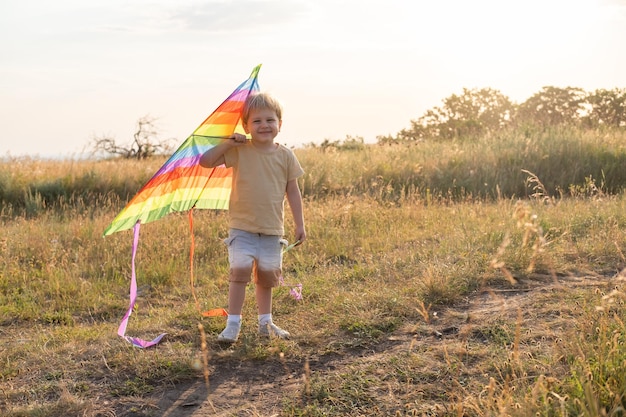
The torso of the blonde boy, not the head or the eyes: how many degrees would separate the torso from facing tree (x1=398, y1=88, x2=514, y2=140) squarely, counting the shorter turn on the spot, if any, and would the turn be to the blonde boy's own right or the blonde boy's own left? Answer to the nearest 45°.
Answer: approximately 180°

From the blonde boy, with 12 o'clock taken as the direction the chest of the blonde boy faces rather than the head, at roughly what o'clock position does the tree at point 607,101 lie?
The tree is roughly at 7 o'clock from the blonde boy.

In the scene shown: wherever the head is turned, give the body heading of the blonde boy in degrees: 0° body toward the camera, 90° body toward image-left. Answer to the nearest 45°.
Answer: approximately 0°
